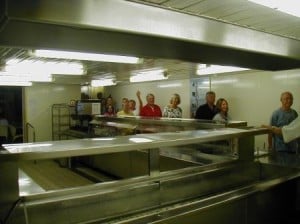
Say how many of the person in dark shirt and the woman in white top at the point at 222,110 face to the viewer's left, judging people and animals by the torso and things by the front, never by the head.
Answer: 0

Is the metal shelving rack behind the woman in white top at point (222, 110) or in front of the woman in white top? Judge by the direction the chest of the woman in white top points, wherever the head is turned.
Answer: behind

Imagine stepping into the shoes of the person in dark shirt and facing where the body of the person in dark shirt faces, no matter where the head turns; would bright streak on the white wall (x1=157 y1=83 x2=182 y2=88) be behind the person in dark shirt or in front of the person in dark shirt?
behind

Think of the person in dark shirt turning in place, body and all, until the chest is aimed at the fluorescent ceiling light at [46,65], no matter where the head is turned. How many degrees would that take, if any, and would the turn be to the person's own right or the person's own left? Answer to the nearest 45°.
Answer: approximately 90° to the person's own right

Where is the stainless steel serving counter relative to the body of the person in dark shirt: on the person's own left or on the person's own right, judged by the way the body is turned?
on the person's own right

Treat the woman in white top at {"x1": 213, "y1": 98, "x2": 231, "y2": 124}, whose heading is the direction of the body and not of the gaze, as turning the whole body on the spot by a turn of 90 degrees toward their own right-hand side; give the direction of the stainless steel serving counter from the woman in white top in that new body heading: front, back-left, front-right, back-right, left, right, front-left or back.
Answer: front-left

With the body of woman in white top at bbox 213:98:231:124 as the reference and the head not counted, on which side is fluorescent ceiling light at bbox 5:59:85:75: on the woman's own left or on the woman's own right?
on the woman's own right

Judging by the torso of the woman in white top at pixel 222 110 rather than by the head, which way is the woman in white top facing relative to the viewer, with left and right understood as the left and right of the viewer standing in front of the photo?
facing the viewer and to the right of the viewer

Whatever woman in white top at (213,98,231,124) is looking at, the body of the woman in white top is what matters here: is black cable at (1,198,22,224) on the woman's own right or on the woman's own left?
on the woman's own right
